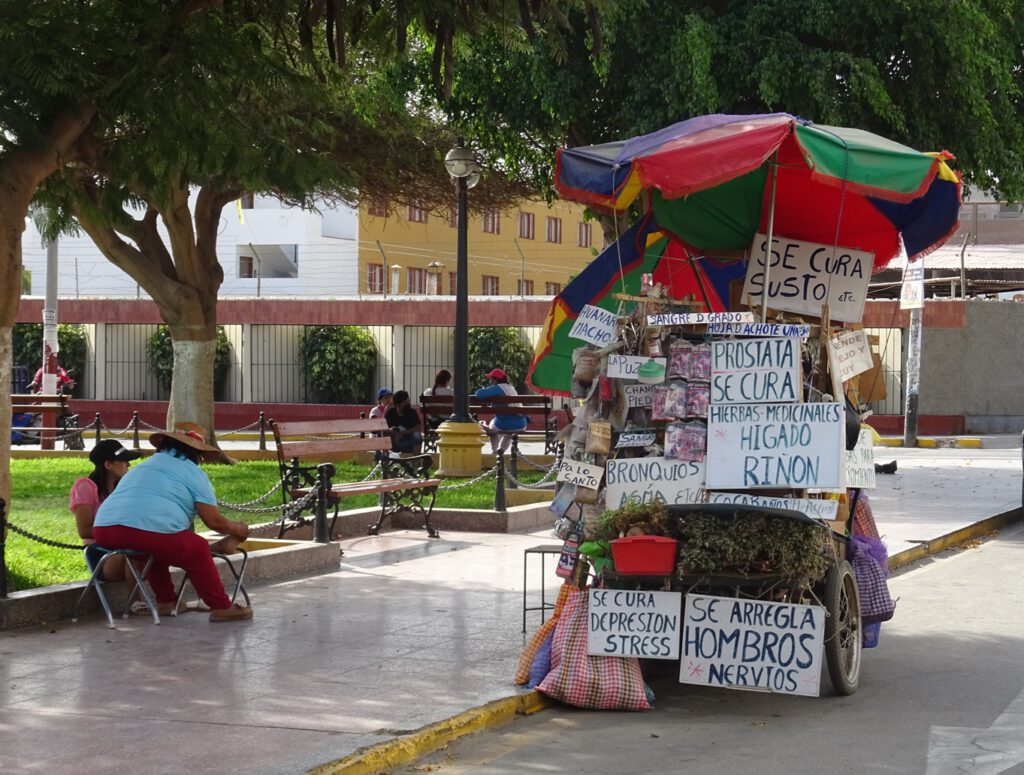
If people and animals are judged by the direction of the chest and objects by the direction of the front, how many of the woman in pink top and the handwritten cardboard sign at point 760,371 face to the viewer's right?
1

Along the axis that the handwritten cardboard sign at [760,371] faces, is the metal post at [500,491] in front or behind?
behind

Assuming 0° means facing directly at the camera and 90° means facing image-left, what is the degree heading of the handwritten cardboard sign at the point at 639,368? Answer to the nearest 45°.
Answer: approximately 0°

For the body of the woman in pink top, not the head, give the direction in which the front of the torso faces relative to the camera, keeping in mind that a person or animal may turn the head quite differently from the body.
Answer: to the viewer's right

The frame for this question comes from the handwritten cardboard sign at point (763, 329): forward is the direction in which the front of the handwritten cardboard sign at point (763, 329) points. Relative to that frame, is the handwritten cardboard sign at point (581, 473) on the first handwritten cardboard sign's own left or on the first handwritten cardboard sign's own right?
on the first handwritten cardboard sign's own right

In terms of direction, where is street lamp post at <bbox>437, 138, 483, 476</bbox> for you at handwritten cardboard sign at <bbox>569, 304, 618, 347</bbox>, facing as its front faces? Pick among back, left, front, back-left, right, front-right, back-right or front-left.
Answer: back

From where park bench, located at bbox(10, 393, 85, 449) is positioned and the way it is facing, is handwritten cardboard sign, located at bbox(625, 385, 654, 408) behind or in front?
in front

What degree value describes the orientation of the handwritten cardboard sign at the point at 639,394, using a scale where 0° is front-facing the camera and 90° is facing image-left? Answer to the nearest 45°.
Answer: approximately 0°
